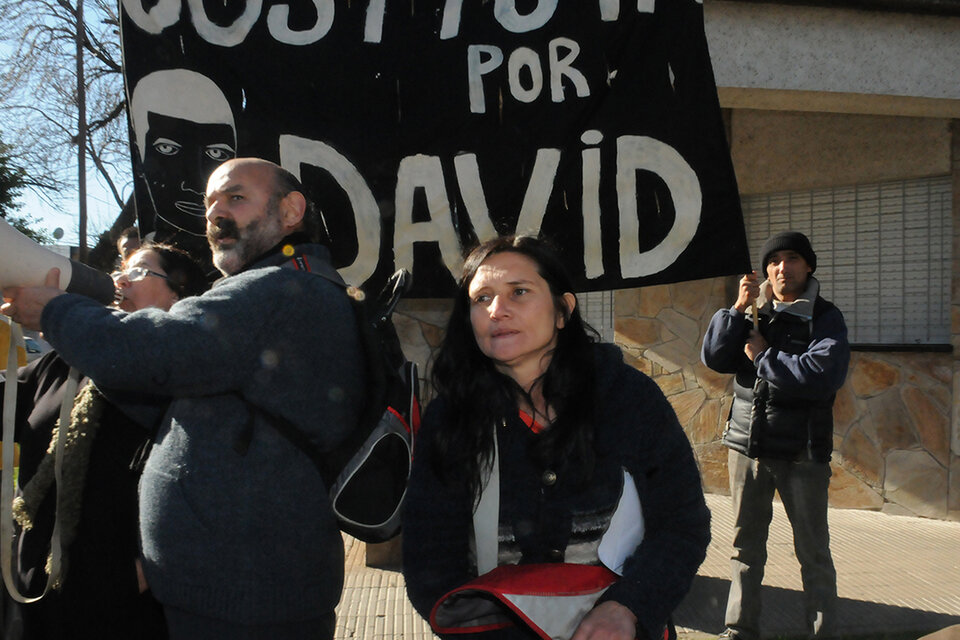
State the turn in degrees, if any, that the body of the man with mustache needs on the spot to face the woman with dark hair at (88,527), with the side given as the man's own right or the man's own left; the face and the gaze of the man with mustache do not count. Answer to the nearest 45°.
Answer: approximately 45° to the man's own right

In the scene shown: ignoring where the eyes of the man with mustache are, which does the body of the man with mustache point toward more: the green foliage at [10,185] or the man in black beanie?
the green foliage

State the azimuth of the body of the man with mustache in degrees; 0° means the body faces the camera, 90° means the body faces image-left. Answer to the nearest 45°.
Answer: approximately 90°

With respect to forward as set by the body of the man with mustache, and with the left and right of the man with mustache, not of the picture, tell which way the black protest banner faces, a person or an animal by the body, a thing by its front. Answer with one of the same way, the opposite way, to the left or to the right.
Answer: to the left

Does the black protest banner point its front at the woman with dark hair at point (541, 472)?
yes

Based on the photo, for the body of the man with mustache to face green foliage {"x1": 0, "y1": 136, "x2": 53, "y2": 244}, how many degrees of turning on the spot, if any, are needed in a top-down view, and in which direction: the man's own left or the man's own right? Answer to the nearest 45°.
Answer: approximately 90° to the man's own right

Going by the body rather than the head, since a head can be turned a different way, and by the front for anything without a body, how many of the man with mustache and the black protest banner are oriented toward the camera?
1

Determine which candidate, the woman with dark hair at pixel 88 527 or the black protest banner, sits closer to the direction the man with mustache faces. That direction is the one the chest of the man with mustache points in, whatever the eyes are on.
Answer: the woman with dark hair

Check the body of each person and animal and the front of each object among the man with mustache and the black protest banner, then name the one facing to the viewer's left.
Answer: the man with mustache

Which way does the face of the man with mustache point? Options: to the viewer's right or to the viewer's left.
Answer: to the viewer's left

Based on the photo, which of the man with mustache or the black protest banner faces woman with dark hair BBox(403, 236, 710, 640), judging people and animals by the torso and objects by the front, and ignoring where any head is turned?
the black protest banner

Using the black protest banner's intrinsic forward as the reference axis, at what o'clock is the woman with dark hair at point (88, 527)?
The woman with dark hair is roughly at 1 o'clock from the black protest banner.
